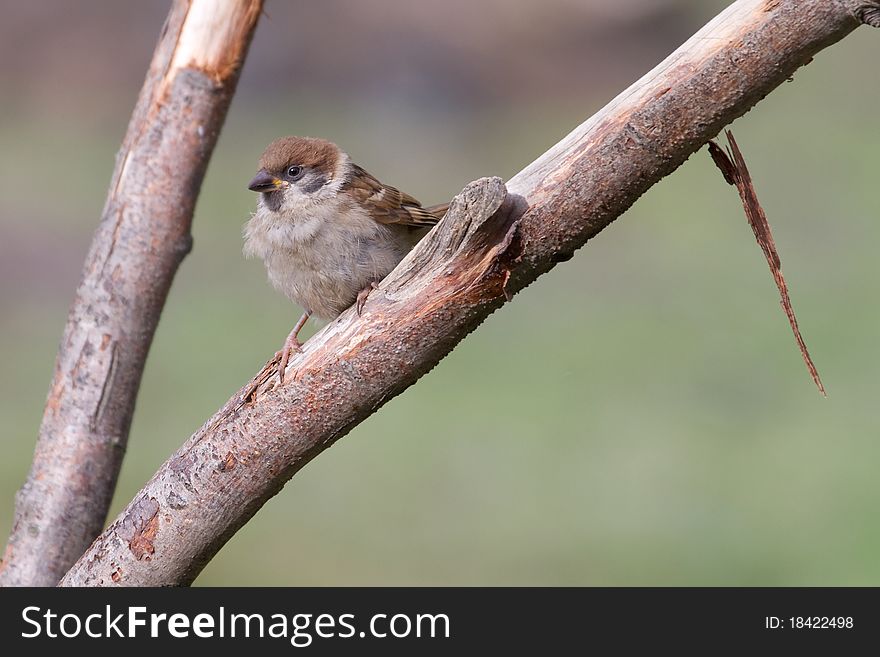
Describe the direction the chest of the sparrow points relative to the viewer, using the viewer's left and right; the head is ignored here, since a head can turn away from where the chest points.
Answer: facing the viewer and to the left of the viewer
